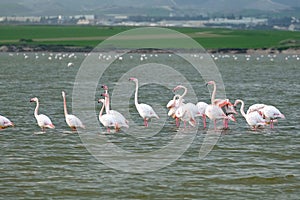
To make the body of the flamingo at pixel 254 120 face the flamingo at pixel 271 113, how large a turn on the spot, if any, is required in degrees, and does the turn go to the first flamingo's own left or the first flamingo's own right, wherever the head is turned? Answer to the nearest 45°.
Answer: approximately 135° to the first flamingo's own right

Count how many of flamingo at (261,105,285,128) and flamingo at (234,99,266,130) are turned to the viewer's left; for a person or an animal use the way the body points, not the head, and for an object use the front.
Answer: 2

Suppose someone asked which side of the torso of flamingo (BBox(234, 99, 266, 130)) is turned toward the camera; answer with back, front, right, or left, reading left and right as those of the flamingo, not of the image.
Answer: left

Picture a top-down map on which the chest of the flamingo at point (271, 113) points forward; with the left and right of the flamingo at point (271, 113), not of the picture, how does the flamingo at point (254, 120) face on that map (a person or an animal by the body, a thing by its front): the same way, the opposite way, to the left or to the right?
the same way

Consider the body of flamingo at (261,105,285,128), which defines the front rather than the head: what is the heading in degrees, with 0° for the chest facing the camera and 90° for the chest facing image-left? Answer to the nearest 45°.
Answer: approximately 90°

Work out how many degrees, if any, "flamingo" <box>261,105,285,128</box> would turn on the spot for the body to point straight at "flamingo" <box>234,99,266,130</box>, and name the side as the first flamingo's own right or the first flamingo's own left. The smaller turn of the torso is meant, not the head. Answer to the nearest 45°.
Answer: approximately 45° to the first flamingo's own left
